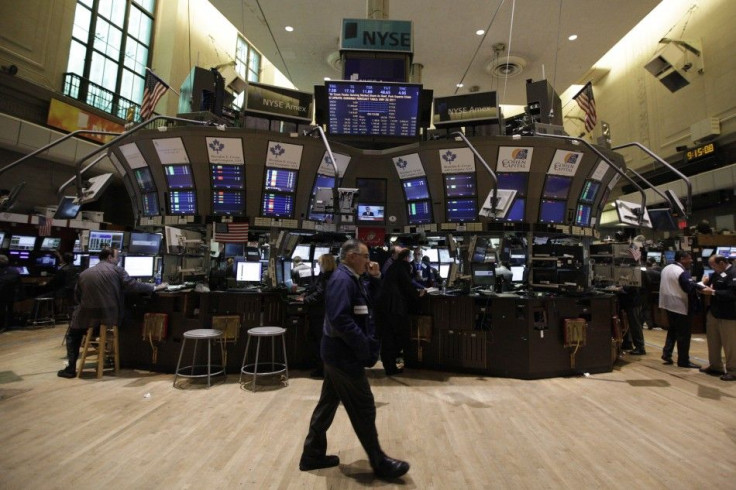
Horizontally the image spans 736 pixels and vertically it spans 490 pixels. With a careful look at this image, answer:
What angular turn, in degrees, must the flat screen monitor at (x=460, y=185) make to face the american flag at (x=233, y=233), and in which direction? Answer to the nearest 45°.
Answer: approximately 45° to its right

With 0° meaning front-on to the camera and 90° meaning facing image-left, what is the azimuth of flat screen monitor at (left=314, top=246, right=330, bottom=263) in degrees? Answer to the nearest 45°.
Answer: approximately 0°

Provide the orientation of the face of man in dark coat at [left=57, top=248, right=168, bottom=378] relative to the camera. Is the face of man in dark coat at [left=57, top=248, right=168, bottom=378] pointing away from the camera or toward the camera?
away from the camera

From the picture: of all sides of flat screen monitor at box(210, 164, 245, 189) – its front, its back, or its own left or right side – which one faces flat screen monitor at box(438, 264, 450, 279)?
left

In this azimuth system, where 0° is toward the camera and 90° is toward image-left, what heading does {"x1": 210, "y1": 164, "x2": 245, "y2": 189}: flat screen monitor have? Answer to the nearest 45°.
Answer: approximately 0°

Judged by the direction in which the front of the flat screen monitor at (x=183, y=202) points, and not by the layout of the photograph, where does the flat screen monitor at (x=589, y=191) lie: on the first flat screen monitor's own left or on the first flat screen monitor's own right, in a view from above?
on the first flat screen monitor's own left
